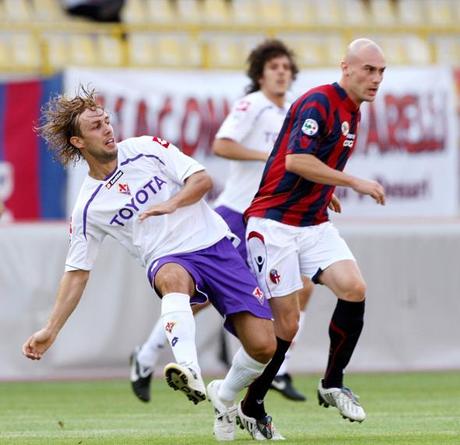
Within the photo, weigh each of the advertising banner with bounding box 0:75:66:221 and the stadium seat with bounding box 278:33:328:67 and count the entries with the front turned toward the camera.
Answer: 2

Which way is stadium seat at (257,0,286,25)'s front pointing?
toward the camera

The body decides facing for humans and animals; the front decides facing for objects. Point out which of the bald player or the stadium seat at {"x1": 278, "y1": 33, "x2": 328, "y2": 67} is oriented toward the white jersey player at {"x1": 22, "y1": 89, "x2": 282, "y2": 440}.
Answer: the stadium seat

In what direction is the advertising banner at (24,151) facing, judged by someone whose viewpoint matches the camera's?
facing the viewer

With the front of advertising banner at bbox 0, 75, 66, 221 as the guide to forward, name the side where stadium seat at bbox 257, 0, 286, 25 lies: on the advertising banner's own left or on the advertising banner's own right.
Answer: on the advertising banner's own left

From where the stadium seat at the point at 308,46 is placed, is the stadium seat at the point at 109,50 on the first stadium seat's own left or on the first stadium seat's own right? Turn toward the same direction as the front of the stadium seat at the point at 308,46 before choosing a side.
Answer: on the first stadium seat's own right

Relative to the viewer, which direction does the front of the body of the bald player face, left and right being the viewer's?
facing the viewer and to the right of the viewer

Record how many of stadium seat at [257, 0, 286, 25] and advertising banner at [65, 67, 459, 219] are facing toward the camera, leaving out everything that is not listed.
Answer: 2

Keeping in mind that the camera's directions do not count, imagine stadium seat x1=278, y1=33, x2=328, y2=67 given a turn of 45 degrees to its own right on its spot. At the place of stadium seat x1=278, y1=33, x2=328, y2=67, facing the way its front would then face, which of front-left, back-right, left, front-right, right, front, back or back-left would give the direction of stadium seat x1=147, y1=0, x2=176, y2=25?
front-right

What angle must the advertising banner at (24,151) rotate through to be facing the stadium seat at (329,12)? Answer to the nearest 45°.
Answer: approximately 135° to its left
